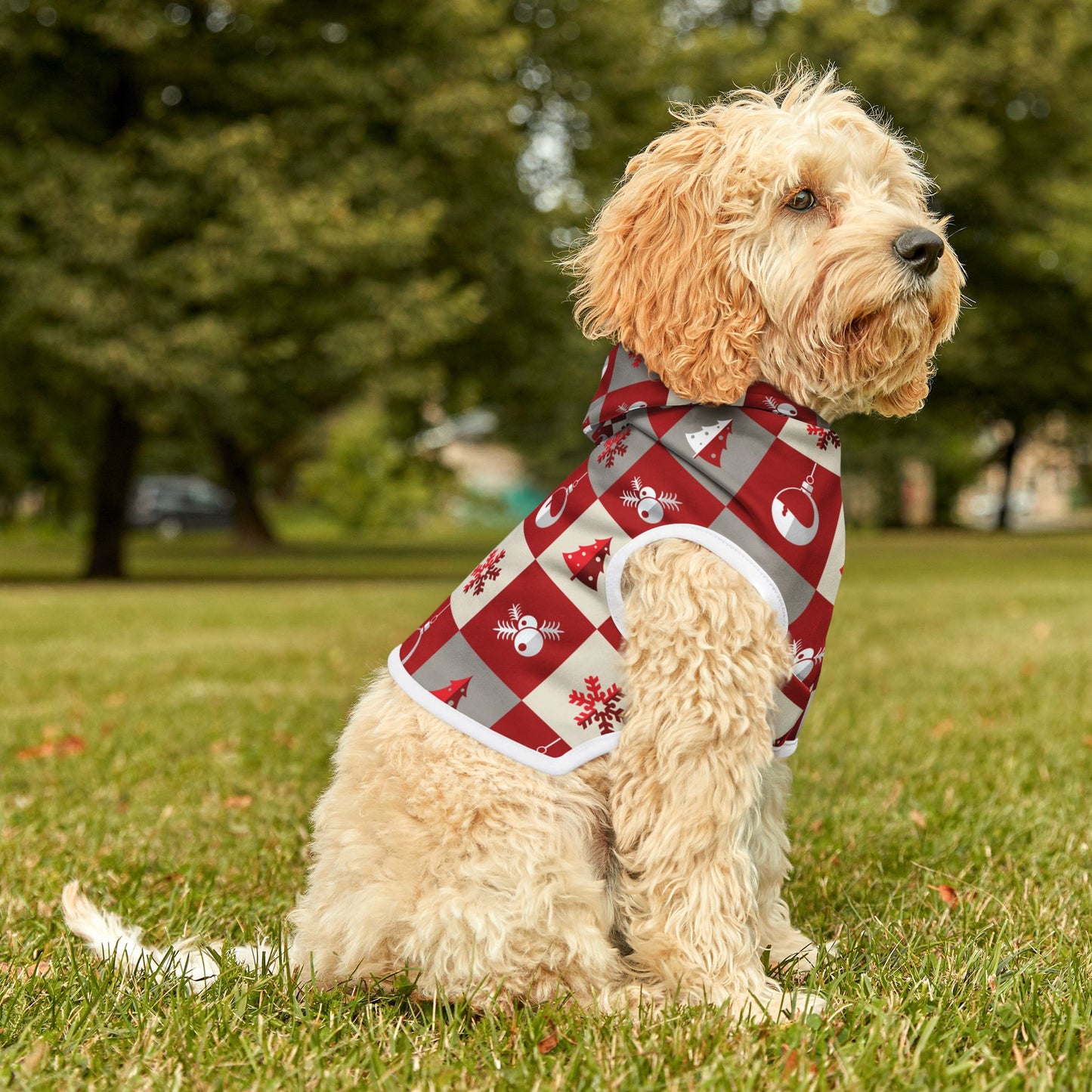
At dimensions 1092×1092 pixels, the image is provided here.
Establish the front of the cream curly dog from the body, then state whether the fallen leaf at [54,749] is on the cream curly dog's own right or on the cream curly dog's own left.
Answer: on the cream curly dog's own left

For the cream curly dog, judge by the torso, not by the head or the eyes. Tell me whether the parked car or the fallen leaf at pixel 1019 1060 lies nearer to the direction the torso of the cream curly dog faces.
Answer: the fallen leaf

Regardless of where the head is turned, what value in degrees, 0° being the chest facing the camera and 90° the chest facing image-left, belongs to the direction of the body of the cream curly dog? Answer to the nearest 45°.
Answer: approximately 270°

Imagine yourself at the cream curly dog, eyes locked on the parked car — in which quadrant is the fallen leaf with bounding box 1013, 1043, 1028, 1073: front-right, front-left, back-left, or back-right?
back-right

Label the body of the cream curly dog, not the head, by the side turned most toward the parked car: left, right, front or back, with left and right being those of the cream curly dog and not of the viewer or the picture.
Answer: left

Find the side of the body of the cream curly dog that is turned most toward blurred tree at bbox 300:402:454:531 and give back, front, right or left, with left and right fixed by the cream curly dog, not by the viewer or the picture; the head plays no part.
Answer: left

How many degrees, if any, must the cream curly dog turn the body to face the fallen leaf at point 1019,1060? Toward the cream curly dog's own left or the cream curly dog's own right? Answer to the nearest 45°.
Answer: approximately 45° to the cream curly dog's own right

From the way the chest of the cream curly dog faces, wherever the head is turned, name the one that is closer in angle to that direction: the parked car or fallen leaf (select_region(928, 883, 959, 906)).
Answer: the fallen leaf
